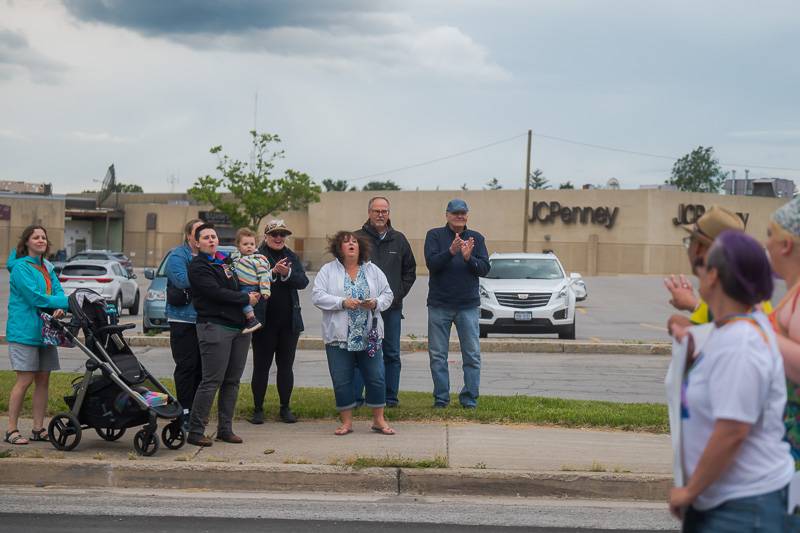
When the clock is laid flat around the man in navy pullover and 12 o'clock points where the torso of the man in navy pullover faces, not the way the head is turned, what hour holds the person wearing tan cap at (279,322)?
The person wearing tan cap is roughly at 2 o'clock from the man in navy pullover.

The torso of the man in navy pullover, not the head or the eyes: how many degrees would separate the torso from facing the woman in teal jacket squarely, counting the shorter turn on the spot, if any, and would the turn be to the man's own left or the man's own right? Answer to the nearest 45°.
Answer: approximately 45° to the man's own right

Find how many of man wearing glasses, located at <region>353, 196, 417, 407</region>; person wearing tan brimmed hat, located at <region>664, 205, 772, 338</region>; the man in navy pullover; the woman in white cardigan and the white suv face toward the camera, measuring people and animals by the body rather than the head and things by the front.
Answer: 4

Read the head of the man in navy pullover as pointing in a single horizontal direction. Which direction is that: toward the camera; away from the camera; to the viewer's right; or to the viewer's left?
toward the camera

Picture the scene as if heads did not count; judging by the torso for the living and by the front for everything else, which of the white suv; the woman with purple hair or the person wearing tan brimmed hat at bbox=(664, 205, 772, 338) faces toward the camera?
the white suv

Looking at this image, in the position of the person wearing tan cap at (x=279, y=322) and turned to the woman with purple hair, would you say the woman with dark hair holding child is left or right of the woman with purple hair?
right

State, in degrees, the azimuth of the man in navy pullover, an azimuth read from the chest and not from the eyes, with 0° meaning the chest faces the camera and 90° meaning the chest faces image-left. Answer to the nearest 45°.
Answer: approximately 0°

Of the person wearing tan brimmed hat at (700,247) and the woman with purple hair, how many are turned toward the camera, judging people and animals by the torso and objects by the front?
0

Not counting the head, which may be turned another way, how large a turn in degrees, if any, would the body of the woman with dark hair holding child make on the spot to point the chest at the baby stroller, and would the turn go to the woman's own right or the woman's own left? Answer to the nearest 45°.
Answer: approximately 135° to the woman's own right

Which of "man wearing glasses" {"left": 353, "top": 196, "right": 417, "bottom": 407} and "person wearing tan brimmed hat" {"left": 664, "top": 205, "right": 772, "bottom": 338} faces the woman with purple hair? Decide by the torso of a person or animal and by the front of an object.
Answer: the man wearing glasses

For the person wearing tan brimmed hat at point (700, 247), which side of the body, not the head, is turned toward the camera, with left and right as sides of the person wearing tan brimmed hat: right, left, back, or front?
left

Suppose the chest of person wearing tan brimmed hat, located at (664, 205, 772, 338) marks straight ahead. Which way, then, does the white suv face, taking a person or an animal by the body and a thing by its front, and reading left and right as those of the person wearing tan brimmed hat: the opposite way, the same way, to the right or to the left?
to the left

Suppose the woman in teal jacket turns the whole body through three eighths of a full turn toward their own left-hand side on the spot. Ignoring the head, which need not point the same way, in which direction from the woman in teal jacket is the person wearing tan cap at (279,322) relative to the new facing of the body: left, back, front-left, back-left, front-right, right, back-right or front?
right

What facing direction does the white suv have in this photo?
toward the camera

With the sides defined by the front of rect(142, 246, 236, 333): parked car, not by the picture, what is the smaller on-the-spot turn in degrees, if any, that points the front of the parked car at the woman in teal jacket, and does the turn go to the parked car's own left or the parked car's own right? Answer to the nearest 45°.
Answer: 0° — it already faces them

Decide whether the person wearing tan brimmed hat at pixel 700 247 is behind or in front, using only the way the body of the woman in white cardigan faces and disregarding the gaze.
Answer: in front

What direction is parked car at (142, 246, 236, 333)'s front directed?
toward the camera

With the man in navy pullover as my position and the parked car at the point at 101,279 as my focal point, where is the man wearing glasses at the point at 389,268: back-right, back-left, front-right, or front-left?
front-left

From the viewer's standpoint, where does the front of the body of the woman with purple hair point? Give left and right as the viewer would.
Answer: facing to the left of the viewer
